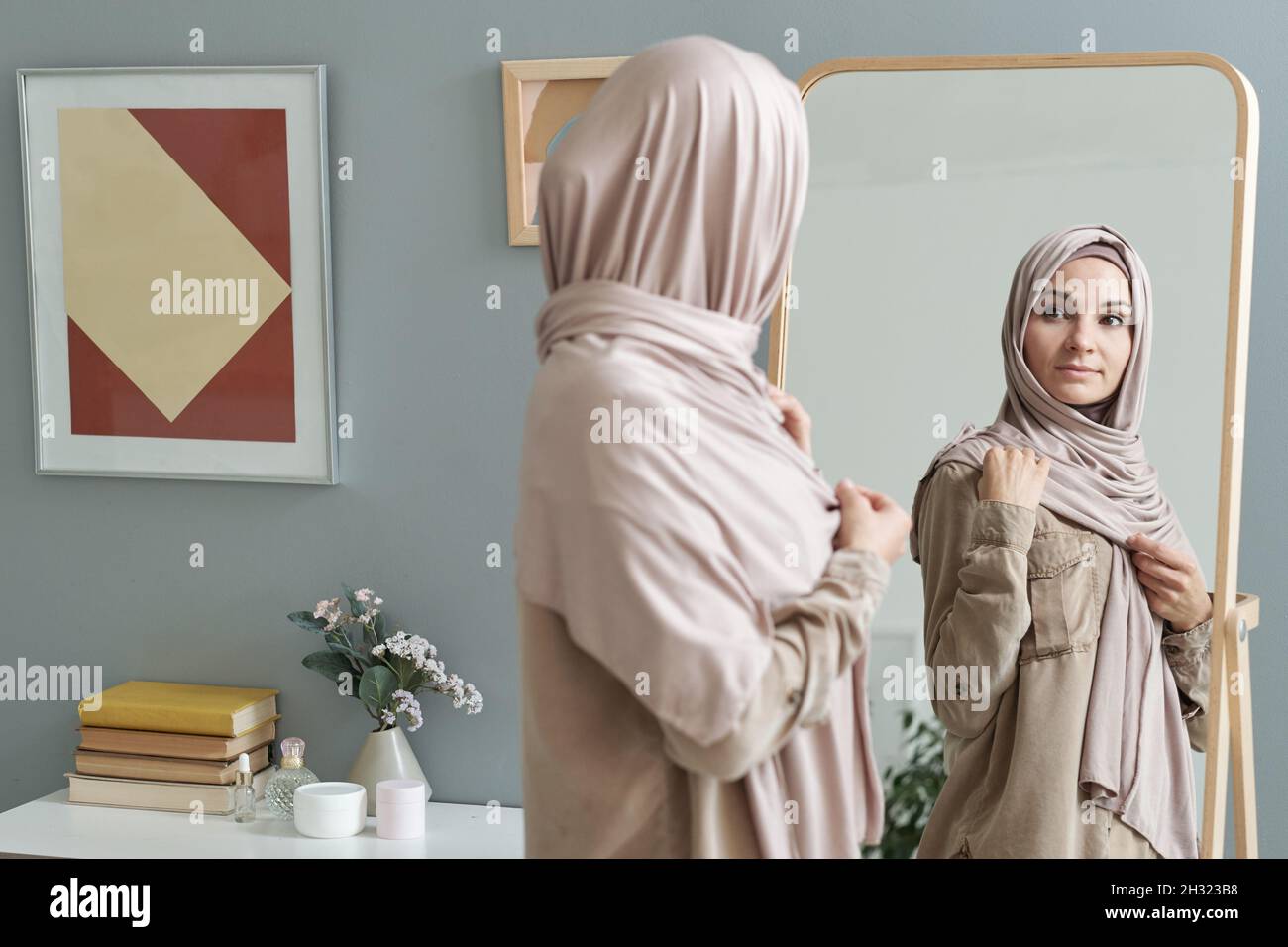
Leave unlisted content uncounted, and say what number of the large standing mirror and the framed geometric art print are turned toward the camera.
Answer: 2

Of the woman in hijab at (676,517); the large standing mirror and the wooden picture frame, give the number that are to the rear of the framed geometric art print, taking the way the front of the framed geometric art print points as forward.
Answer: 0

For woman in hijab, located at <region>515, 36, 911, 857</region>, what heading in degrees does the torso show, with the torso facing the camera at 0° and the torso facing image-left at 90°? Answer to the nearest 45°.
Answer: approximately 225°

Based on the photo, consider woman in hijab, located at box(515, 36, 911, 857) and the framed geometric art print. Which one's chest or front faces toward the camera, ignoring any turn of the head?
the framed geometric art print

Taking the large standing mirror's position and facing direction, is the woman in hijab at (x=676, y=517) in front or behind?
in front

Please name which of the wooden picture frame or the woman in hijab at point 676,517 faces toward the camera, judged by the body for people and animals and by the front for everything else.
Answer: the wooden picture frame

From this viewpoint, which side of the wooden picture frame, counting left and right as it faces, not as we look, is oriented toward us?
front

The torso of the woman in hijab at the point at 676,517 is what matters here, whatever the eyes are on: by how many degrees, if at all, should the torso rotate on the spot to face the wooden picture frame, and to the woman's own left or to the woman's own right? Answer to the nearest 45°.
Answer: approximately 45° to the woman's own left

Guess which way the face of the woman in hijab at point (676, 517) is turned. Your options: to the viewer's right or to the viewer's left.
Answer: to the viewer's right

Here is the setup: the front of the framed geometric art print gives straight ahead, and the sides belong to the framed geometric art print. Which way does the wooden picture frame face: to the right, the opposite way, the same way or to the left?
the same way

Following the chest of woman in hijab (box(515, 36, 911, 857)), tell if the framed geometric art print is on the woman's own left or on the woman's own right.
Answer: on the woman's own left

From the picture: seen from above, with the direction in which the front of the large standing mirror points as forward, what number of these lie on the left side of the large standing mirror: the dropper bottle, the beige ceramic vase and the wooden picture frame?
0

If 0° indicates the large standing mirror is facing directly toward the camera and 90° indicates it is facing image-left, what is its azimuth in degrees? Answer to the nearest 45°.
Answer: approximately 0°

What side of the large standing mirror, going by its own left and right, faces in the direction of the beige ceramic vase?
right
